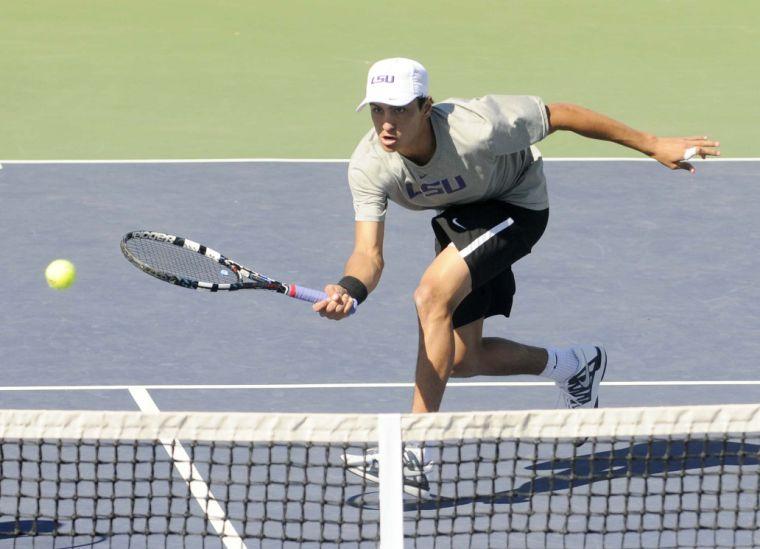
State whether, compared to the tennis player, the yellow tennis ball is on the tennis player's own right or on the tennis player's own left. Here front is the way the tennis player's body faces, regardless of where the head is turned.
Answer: on the tennis player's own right

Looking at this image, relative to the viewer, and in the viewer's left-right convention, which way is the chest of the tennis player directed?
facing the viewer and to the left of the viewer

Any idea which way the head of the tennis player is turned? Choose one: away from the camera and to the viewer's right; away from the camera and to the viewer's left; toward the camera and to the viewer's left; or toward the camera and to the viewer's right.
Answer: toward the camera and to the viewer's left
